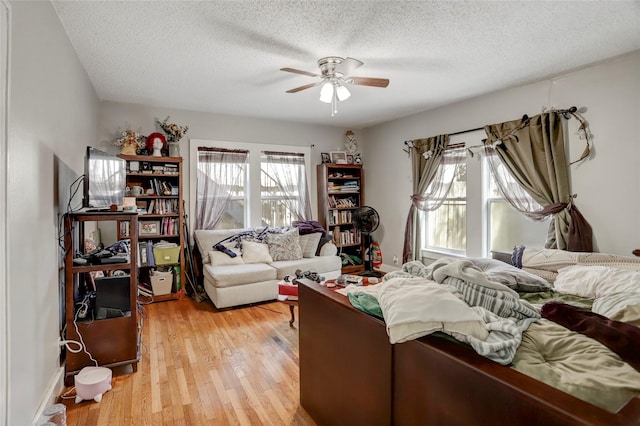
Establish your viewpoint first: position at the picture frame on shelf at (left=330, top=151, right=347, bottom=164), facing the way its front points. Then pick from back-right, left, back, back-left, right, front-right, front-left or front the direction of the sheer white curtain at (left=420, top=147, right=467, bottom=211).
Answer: front-left

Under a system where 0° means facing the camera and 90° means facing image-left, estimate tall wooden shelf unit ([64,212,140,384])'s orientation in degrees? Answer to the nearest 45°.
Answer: approximately 315°

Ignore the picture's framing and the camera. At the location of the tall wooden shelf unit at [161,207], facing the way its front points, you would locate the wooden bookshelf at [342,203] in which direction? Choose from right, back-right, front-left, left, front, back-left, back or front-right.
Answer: left

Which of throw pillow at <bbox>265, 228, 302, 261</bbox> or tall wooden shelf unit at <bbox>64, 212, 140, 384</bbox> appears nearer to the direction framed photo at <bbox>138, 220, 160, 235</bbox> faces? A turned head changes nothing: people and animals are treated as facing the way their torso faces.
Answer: the tall wooden shelf unit

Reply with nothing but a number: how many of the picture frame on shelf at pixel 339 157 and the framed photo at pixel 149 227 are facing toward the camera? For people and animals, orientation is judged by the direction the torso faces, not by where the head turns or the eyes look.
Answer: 2

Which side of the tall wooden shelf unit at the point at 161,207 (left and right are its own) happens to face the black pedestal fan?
left

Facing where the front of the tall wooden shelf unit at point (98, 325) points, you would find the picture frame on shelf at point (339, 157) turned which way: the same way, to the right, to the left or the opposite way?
to the right

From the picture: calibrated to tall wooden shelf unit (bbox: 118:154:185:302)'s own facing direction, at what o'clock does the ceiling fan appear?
The ceiling fan is roughly at 11 o'clock from the tall wooden shelf unit.

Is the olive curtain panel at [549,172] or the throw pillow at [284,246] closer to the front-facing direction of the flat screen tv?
the olive curtain panel

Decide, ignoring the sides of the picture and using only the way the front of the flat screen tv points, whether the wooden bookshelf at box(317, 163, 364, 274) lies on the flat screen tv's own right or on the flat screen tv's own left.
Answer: on the flat screen tv's own left

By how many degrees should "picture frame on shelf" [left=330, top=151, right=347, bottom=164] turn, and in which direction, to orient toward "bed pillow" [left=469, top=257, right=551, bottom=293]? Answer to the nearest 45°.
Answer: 0° — it already faces it

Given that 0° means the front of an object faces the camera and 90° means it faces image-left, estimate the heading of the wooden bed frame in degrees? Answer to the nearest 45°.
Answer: approximately 45°

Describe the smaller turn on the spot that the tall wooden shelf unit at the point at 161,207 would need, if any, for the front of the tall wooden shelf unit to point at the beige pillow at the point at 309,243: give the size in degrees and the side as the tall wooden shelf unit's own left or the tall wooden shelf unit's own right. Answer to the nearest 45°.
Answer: approximately 90° to the tall wooden shelf unit's own left

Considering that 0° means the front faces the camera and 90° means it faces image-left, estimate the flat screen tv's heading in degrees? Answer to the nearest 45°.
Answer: approximately 315°

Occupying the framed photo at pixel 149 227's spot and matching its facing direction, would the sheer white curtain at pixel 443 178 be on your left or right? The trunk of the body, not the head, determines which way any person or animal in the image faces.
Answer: on your left
